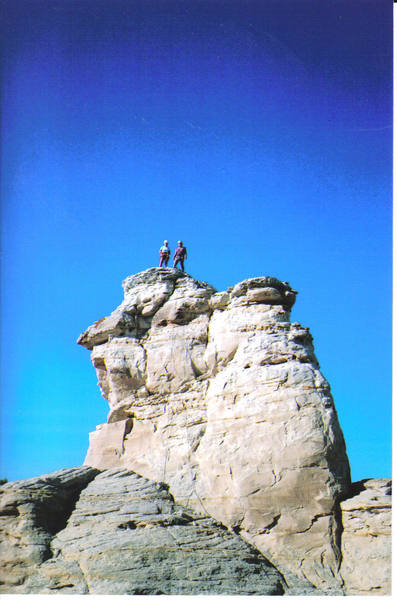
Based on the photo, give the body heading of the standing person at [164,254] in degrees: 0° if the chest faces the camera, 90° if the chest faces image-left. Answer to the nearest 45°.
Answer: approximately 0°

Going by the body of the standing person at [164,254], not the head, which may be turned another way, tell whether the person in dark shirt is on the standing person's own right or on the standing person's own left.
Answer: on the standing person's own left
